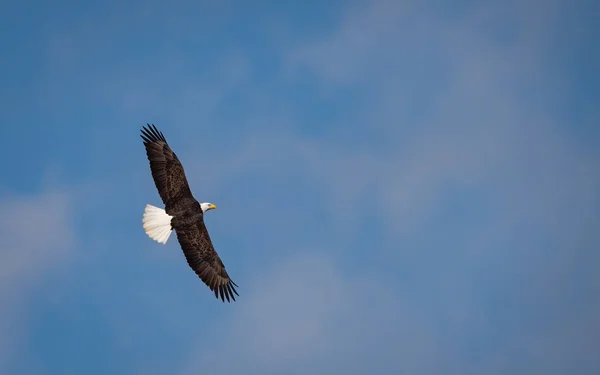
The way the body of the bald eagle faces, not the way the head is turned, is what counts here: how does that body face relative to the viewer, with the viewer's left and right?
facing to the right of the viewer
